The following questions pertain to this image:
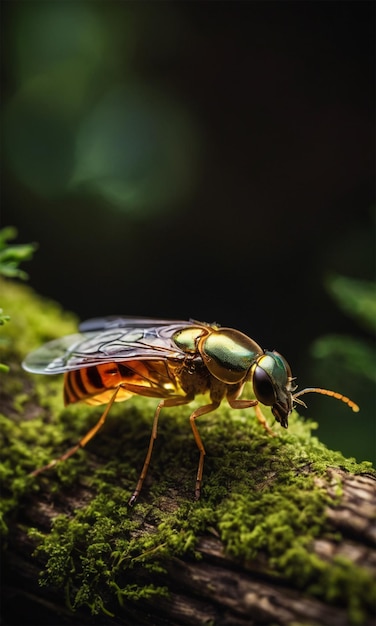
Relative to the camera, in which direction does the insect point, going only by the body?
to the viewer's right

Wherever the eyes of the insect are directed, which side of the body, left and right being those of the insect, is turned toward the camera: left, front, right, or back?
right
